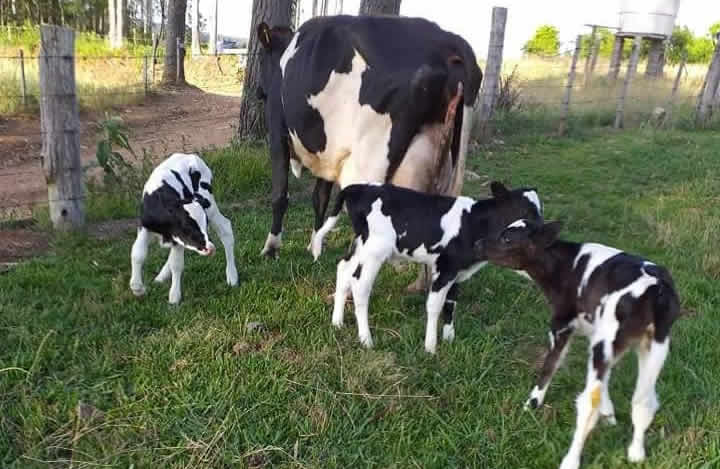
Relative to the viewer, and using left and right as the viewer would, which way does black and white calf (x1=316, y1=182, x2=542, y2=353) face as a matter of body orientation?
facing to the right of the viewer

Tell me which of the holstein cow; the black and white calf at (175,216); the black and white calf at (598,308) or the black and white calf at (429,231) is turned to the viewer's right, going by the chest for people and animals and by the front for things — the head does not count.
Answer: the black and white calf at (429,231)

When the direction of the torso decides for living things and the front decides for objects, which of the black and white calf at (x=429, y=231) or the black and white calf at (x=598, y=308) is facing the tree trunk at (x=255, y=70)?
the black and white calf at (x=598, y=308)

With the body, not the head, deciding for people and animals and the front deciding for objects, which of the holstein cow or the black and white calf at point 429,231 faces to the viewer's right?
the black and white calf

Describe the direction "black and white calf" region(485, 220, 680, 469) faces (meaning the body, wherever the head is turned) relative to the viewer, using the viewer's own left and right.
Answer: facing away from the viewer and to the left of the viewer

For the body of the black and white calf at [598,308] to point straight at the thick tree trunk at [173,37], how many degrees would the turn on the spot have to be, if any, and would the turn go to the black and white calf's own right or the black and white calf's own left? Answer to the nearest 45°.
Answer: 0° — it already faces it

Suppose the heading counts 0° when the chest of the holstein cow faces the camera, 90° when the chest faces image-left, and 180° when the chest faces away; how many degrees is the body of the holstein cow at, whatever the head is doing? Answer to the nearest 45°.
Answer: approximately 135°

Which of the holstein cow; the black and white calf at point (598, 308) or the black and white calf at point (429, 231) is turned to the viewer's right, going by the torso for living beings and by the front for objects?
the black and white calf at point (429, 231)

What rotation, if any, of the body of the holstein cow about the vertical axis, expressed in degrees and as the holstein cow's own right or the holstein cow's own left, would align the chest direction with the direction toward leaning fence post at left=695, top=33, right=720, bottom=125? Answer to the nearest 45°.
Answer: approximately 90° to the holstein cow's own right

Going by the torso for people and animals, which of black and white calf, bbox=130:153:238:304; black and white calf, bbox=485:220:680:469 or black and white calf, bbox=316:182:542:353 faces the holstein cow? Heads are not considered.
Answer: black and white calf, bbox=485:220:680:469

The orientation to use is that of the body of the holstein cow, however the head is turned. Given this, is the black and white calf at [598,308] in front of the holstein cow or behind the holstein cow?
behind

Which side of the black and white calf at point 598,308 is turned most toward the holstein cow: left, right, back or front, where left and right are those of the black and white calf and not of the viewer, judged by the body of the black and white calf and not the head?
front

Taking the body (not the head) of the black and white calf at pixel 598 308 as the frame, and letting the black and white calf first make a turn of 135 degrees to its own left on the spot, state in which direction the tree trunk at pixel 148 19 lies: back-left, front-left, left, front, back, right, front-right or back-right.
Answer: back-right

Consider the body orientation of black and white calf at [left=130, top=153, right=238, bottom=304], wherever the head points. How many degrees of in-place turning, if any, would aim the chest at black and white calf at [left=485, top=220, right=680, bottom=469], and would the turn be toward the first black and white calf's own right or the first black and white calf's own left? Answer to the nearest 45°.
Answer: approximately 90° to the first black and white calf's own left

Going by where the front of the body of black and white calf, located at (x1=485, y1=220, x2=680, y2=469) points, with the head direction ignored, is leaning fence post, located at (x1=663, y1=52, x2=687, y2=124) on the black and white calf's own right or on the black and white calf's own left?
on the black and white calf's own right
